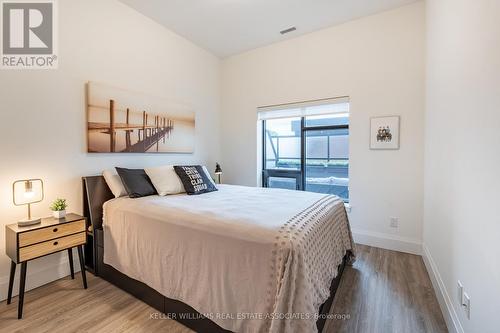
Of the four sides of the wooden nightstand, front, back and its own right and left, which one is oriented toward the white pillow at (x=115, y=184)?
left

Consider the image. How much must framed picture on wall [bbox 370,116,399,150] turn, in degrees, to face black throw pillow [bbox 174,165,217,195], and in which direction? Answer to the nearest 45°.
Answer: approximately 45° to its right

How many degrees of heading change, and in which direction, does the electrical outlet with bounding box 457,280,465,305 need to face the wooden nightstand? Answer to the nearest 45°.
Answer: approximately 45° to its left

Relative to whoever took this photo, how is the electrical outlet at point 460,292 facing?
facing to the left of the viewer

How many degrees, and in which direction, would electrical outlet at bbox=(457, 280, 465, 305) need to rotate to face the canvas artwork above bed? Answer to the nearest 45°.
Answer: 0° — it already faces it

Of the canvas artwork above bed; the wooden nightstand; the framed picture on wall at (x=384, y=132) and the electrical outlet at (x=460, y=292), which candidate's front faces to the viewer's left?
the electrical outlet
